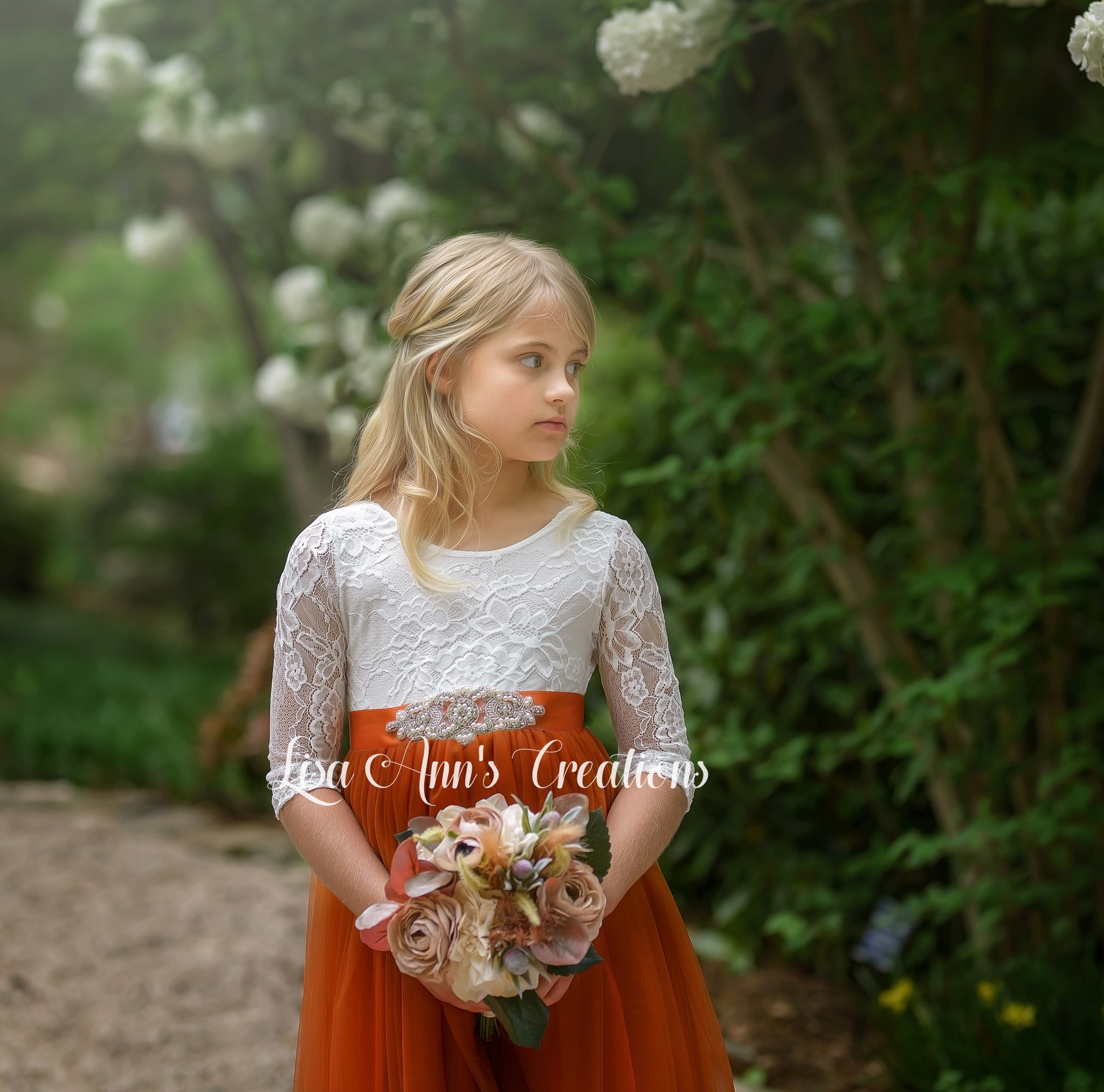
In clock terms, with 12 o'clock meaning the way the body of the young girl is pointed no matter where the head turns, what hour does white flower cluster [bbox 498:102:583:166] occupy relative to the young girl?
The white flower cluster is roughly at 6 o'clock from the young girl.

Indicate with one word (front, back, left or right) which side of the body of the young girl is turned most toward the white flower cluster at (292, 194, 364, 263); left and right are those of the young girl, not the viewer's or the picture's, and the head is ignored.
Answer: back

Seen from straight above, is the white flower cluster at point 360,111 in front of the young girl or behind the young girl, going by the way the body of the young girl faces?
behind

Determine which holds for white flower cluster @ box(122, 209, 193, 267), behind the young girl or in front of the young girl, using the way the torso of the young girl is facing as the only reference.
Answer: behind

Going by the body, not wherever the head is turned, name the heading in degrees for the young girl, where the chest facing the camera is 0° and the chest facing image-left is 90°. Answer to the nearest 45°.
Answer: approximately 0°
